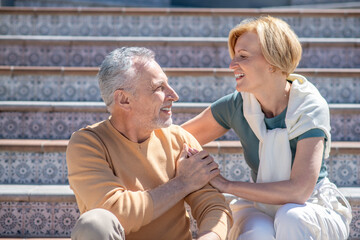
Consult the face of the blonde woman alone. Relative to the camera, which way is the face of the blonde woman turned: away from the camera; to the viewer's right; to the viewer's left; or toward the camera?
to the viewer's left

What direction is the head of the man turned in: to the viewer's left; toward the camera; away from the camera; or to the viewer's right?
to the viewer's right

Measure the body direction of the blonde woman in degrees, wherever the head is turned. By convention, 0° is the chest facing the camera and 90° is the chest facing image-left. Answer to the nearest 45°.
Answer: approximately 45°

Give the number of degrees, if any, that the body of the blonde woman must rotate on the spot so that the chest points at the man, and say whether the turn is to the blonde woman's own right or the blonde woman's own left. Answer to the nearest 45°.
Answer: approximately 45° to the blonde woman's own right
